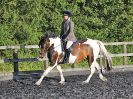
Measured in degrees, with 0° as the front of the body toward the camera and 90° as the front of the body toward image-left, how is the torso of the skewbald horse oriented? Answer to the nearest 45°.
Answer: approximately 90°

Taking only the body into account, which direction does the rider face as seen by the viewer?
to the viewer's left
